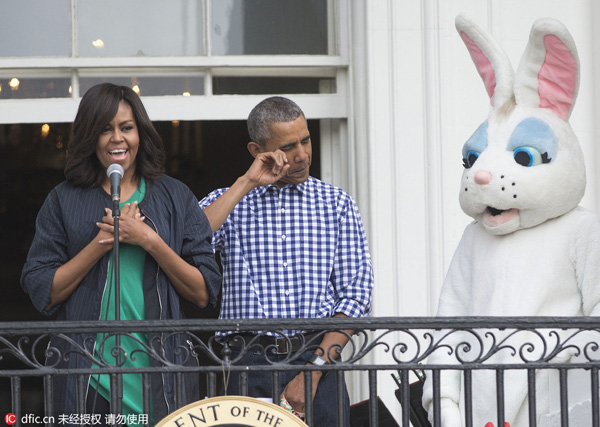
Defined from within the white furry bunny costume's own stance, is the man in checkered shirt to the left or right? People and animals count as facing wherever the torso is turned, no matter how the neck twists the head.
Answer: on its right

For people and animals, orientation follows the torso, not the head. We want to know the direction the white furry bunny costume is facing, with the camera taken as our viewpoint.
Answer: facing the viewer and to the left of the viewer

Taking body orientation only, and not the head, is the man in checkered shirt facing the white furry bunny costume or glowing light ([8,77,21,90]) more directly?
the white furry bunny costume

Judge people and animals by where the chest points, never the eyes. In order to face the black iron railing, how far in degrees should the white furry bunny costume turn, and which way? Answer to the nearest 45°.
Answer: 0° — it already faces it

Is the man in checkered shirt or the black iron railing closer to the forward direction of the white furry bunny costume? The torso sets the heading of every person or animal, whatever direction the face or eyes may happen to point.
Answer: the black iron railing

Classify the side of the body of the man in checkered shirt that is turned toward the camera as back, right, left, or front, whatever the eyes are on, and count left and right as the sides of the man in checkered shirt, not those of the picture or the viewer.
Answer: front

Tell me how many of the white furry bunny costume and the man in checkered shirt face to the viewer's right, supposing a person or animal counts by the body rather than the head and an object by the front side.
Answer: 0

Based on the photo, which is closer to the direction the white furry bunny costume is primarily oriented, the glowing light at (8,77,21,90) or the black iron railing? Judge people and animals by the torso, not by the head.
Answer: the black iron railing

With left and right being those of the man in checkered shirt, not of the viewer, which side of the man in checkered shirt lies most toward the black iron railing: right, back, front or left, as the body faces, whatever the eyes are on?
front
